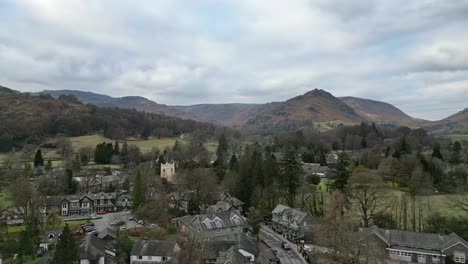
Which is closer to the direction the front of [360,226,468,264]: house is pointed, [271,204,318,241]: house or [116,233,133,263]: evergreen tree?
the evergreen tree

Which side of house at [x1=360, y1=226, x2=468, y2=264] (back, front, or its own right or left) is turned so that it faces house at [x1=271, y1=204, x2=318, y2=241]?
right

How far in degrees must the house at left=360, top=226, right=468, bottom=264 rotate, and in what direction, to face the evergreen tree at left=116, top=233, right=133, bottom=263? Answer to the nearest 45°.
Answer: approximately 45° to its right

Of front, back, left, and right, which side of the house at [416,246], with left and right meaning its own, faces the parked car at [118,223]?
right

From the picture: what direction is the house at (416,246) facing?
toward the camera

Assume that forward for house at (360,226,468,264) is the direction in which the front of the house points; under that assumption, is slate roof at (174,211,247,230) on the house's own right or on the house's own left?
on the house's own right
